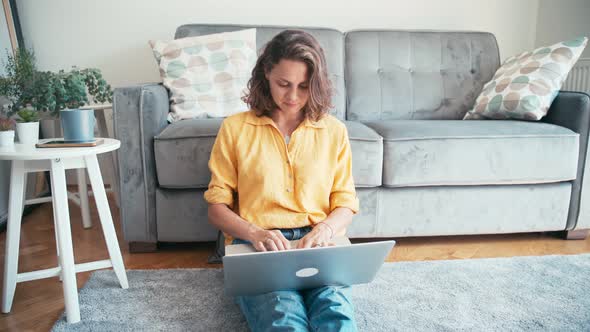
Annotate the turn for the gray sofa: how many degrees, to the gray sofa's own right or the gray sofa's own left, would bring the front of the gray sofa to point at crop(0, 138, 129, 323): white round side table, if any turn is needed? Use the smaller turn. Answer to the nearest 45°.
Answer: approximately 45° to the gray sofa's own right

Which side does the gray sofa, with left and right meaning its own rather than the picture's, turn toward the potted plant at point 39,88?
right

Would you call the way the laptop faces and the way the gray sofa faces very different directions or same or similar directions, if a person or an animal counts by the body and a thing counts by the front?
very different directions

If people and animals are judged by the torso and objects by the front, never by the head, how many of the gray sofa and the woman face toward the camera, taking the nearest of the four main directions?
2

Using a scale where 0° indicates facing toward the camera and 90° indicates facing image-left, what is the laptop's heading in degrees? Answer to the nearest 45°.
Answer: approximately 180°

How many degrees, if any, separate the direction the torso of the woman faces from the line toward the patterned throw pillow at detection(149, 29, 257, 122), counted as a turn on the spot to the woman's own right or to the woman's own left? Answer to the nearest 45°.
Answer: approximately 180°

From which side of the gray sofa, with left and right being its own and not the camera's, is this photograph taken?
front

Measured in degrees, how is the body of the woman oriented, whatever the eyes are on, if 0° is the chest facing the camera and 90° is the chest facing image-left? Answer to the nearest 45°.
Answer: approximately 0°

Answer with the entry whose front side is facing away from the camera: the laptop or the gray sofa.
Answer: the laptop

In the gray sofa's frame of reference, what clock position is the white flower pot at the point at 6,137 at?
The white flower pot is roughly at 2 o'clock from the gray sofa.

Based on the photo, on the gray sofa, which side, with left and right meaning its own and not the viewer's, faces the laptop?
front
